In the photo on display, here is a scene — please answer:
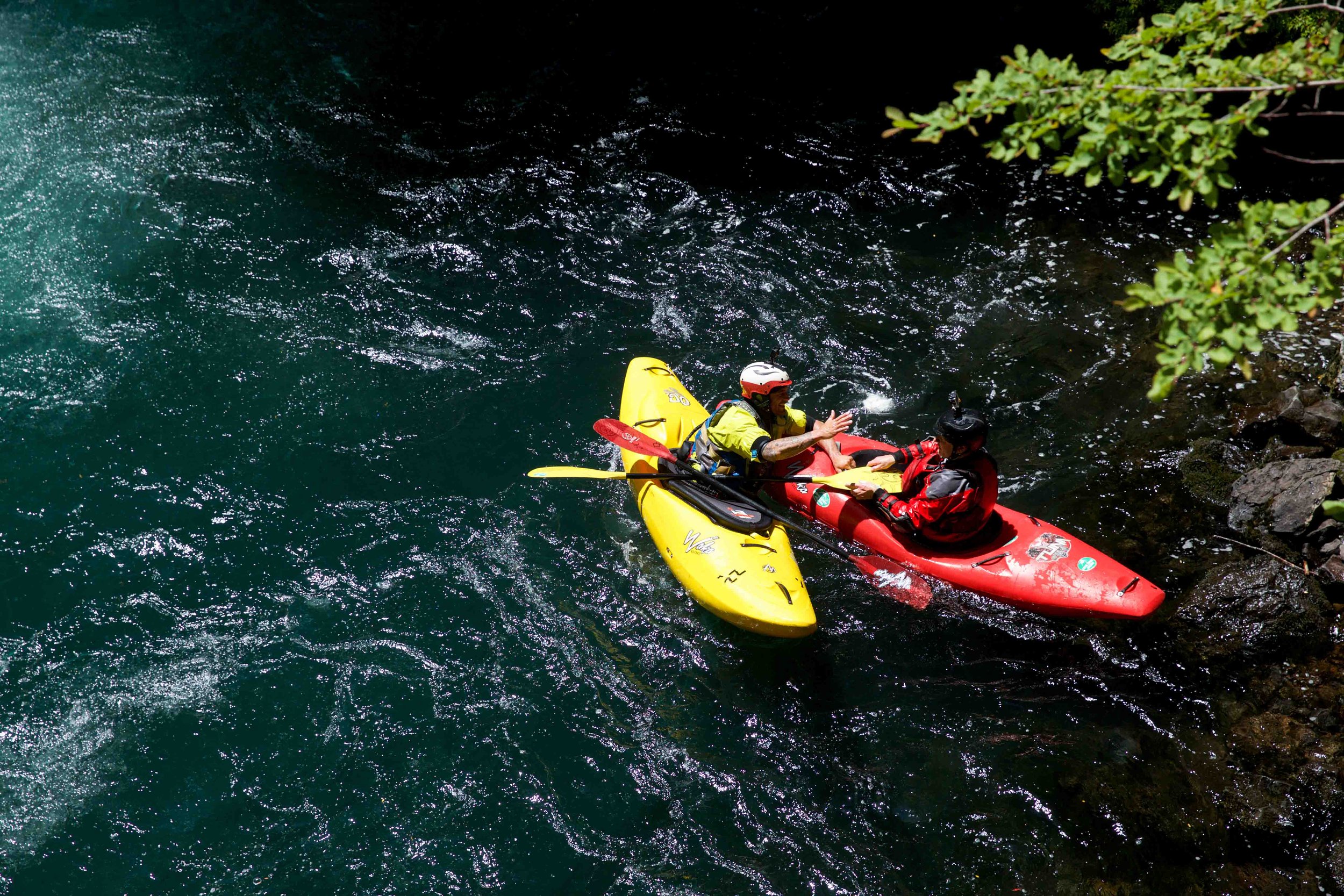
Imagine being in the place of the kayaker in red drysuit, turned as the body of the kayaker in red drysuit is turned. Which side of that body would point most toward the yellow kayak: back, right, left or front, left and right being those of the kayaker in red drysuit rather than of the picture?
front

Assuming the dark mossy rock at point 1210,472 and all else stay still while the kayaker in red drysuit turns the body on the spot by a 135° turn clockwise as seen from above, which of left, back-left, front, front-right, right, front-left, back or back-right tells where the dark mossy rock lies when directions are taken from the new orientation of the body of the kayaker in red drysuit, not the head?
front

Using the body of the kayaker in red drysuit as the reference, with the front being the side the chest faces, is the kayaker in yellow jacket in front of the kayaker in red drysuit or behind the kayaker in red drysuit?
in front

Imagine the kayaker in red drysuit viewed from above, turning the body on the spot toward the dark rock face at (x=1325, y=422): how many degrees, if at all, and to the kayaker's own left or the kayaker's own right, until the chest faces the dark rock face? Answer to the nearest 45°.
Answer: approximately 135° to the kayaker's own right

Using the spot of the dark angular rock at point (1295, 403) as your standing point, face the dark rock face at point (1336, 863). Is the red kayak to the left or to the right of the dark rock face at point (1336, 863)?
right

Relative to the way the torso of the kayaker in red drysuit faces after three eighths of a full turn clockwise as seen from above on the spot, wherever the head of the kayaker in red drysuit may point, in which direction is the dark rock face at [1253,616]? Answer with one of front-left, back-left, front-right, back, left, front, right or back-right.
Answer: front-right

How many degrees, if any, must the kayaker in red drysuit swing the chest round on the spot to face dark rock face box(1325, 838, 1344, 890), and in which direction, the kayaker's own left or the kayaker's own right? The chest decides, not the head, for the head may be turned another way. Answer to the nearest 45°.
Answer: approximately 135° to the kayaker's own left

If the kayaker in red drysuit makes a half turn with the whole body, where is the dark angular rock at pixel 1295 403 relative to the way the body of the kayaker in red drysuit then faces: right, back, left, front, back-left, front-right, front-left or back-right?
front-left

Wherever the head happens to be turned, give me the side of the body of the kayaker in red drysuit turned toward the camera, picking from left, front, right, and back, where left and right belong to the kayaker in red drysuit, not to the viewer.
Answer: left

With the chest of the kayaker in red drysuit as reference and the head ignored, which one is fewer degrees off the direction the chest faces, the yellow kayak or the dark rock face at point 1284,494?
the yellow kayak
